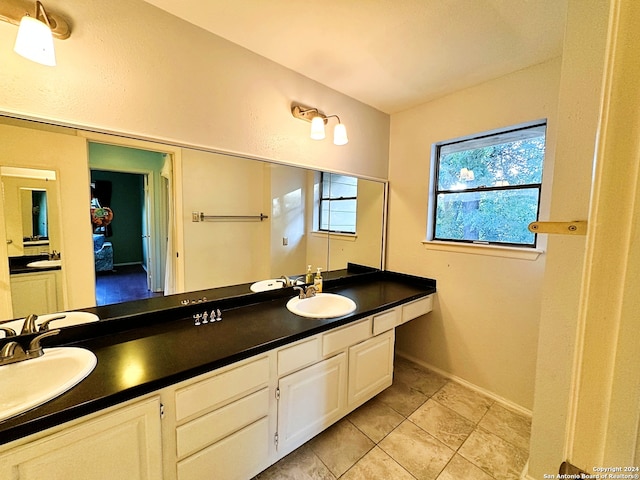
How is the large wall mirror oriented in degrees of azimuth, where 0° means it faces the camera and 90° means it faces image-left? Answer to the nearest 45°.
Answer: approximately 315°

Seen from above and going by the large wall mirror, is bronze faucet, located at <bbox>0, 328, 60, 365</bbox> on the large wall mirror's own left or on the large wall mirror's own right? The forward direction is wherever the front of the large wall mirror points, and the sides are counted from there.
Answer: on the large wall mirror's own right

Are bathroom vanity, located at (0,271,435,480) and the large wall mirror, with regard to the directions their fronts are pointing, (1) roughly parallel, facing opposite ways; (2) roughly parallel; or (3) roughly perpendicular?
roughly parallel

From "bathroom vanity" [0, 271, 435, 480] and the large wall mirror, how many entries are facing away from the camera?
0

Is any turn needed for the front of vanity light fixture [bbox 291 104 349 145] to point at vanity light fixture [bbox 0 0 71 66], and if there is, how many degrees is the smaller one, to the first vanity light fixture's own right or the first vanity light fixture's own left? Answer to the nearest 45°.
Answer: approximately 90° to the first vanity light fixture's own right

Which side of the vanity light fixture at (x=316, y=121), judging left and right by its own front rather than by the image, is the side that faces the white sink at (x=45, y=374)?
right

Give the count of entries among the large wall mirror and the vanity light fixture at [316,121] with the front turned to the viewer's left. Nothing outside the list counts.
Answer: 0

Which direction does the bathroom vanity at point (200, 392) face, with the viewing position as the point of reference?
facing the viewer and to the right of the viewer

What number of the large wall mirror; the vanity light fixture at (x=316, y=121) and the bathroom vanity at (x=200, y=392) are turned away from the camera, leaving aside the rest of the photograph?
0

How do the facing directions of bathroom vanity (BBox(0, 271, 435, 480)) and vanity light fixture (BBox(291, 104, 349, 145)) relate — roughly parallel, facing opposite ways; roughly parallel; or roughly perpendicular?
roughly parallel

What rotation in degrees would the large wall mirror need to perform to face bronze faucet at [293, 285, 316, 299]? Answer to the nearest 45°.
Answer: approximately 45° to its left
